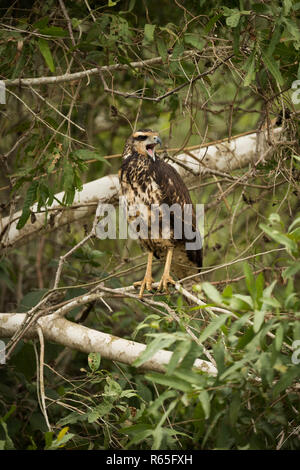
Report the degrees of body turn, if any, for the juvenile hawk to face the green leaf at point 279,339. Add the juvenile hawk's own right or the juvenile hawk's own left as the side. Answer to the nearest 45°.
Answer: approximately 45° to the juvenile hawk's own left

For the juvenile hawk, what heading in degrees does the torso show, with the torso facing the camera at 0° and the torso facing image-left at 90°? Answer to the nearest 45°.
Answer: approximately 45°

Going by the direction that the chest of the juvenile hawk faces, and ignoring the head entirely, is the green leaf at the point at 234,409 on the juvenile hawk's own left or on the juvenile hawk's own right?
on the juvenile hawk's own left

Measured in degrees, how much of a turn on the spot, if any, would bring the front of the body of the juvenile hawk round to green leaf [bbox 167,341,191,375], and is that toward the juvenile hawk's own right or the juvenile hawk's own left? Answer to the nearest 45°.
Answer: approximately 45° to the juvenile hawk's own left

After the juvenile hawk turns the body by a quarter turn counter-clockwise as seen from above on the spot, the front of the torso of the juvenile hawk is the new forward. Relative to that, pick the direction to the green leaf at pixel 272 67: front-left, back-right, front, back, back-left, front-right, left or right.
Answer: front
